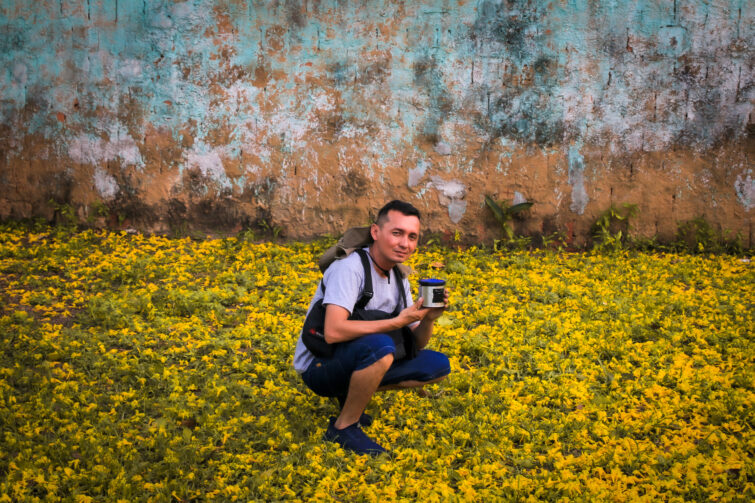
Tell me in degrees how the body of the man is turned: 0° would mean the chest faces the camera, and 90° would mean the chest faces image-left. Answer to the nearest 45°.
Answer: approximately 315°

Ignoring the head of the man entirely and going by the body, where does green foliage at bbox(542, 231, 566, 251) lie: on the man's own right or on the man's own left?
on the man's own left

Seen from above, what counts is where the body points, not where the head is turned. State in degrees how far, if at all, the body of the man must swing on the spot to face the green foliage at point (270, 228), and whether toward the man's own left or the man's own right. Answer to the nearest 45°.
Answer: approximately 135° to the man's own left
